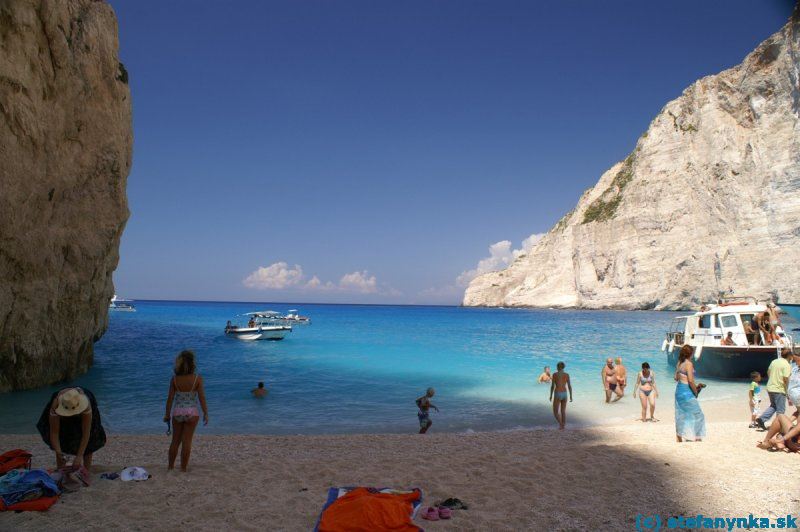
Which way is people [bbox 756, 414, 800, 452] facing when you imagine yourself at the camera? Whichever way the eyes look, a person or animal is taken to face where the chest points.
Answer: facing to the left of the viewer

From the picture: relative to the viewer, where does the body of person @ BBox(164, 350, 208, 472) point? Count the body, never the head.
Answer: away from the camera

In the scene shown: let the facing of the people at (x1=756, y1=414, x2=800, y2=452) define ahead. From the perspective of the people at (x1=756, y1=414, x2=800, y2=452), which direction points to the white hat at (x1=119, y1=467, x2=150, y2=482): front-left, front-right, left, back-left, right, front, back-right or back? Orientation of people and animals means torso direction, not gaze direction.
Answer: front-left

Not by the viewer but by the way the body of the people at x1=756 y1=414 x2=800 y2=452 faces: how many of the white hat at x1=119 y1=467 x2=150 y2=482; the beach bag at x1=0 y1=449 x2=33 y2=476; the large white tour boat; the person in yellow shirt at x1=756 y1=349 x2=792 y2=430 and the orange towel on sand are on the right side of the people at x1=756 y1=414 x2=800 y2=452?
2

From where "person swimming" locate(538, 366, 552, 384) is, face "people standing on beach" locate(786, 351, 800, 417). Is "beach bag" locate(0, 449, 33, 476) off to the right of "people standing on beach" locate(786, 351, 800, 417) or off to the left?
right

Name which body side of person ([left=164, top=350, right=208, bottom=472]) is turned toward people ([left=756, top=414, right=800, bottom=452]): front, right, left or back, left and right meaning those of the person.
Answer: right

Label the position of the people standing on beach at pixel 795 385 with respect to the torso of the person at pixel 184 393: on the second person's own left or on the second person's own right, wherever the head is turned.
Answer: on the second person's own right

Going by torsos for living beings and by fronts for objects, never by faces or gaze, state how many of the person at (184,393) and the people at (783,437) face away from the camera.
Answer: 1

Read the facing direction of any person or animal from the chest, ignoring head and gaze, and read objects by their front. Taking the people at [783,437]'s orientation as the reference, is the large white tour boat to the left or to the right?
on their right

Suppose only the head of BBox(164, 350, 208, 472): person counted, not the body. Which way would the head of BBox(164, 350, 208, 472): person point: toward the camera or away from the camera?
away from the camera

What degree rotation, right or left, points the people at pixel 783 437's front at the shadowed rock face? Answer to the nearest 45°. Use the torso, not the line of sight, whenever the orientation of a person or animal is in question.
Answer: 0° — they already face it
